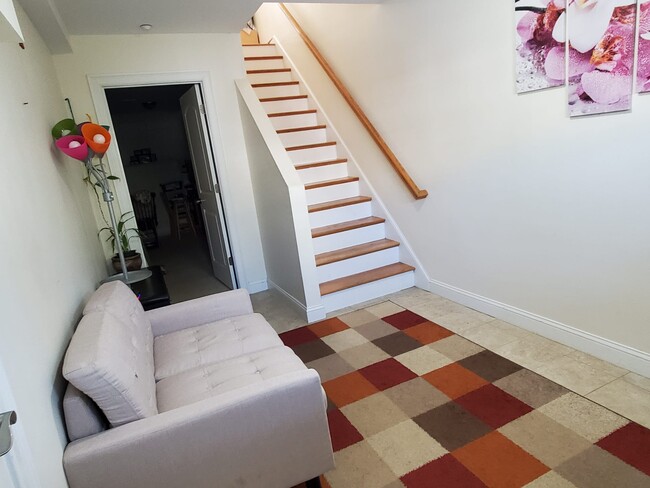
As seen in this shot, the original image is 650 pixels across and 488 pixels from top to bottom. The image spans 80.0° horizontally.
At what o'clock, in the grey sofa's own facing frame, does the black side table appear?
The black side table is roughly at 9 o'clock from the grey sofa.

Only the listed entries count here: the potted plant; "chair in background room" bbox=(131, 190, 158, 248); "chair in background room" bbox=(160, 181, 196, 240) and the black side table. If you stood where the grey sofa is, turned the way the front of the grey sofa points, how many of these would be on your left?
4

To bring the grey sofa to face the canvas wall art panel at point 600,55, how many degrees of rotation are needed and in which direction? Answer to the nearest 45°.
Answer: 0° — it already faces it

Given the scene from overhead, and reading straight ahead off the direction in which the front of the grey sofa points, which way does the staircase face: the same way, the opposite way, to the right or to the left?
to the right

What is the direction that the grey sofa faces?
to the viewer's right

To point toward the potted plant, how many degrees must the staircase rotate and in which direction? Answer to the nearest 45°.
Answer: approximately 135° to its right

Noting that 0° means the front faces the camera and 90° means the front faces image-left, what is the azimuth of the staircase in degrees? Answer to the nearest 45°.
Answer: approximately 315°

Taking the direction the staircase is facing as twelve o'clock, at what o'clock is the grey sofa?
The grey sofa is roughly at 2 o'clock from the staircase.

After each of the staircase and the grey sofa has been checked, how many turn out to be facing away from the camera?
0
